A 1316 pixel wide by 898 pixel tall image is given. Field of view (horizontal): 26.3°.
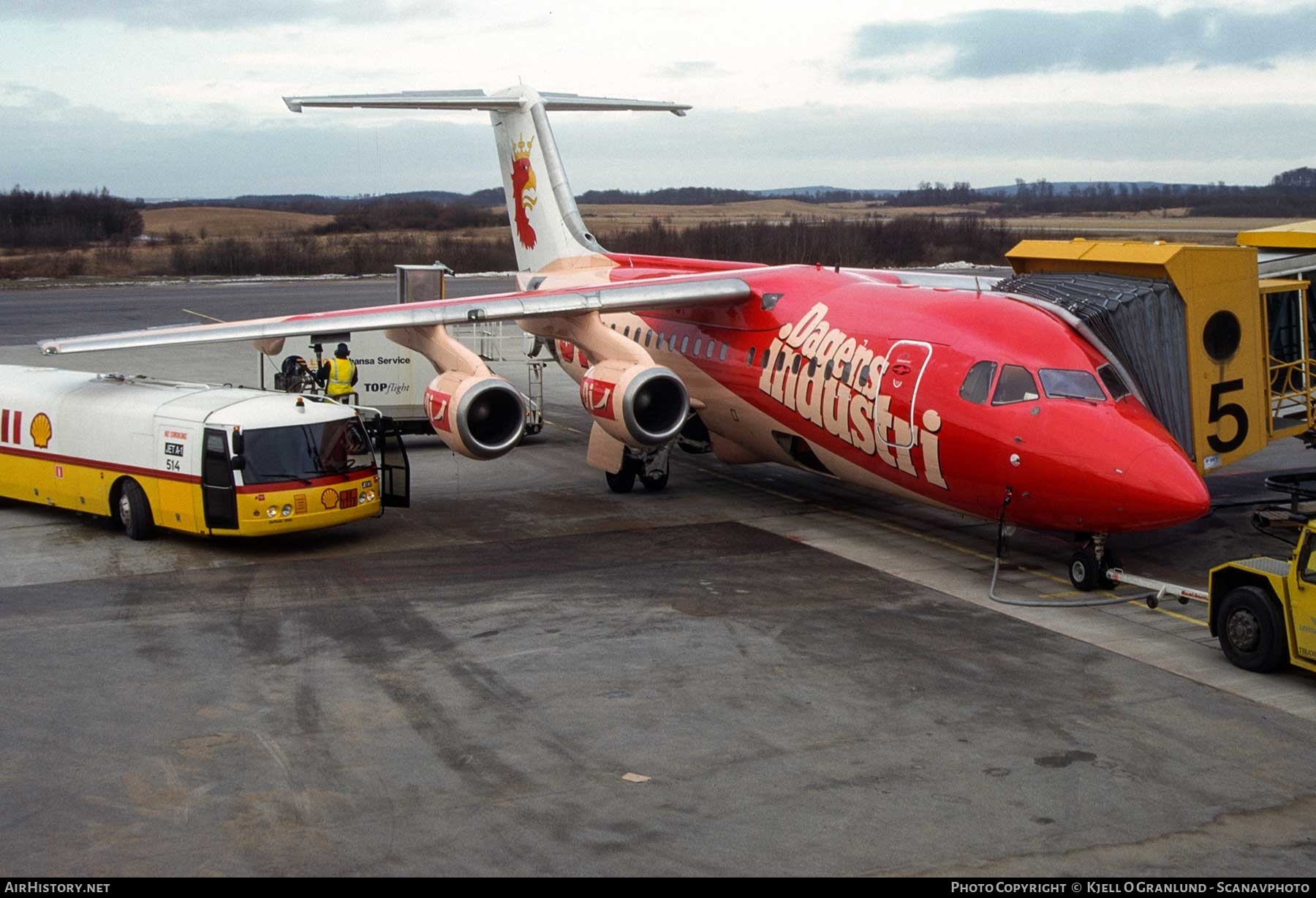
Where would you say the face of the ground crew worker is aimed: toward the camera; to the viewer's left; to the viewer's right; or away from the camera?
away from the camera

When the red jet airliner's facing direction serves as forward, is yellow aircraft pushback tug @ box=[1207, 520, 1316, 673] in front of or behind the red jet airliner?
in front

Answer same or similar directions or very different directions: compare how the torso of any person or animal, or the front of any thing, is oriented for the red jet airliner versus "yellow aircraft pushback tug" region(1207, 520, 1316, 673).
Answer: very different directions

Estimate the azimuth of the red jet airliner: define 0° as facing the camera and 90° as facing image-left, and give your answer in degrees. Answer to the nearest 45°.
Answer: approximately 315°

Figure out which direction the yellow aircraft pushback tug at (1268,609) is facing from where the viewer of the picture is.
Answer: facing away from the viewer and to the left of the viewer

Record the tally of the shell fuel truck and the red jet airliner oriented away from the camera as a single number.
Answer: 0

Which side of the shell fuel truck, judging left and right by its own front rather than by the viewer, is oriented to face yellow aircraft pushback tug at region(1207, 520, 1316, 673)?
front

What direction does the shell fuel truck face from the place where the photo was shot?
facing the viewer and to the right of the viewer

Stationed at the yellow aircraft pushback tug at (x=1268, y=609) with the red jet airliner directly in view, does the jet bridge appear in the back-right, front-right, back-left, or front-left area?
front-right

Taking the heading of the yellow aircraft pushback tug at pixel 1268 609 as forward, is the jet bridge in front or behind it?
in front
